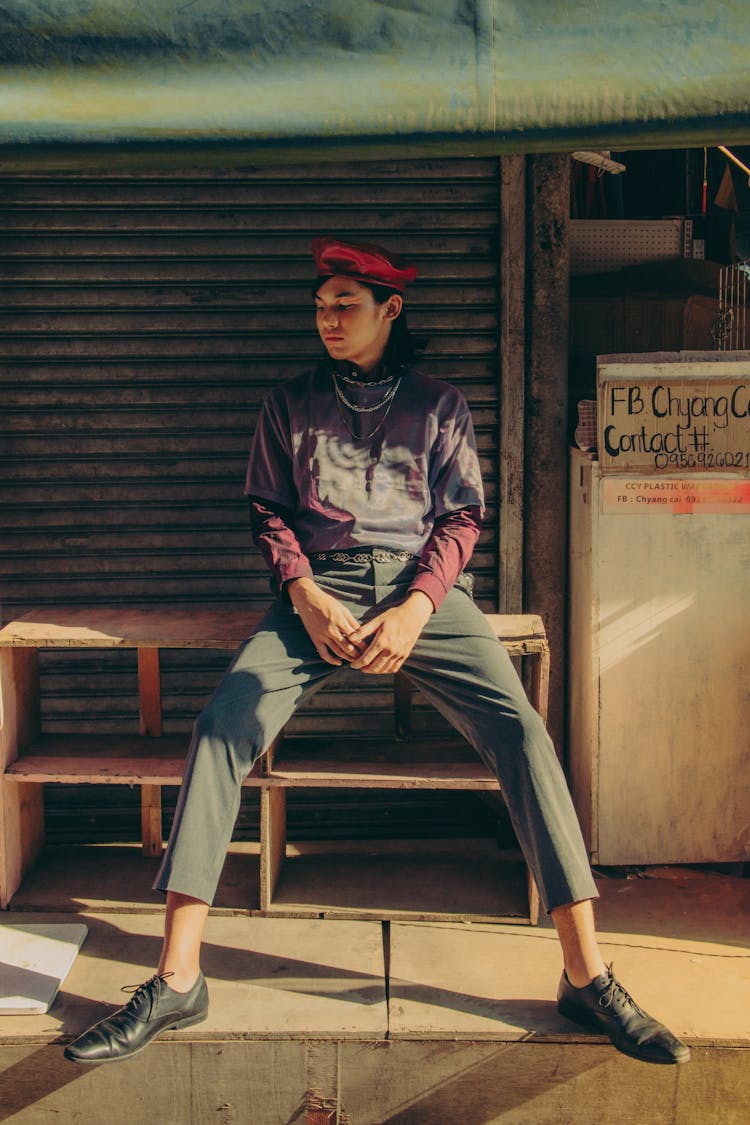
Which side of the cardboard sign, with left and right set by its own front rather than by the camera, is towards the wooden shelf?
right

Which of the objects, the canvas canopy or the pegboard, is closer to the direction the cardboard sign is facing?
the canvas canopy

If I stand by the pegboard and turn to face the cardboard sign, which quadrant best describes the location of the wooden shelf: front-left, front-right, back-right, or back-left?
front-right

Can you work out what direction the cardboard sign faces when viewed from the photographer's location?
facing the viewer

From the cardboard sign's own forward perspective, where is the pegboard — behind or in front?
behind
